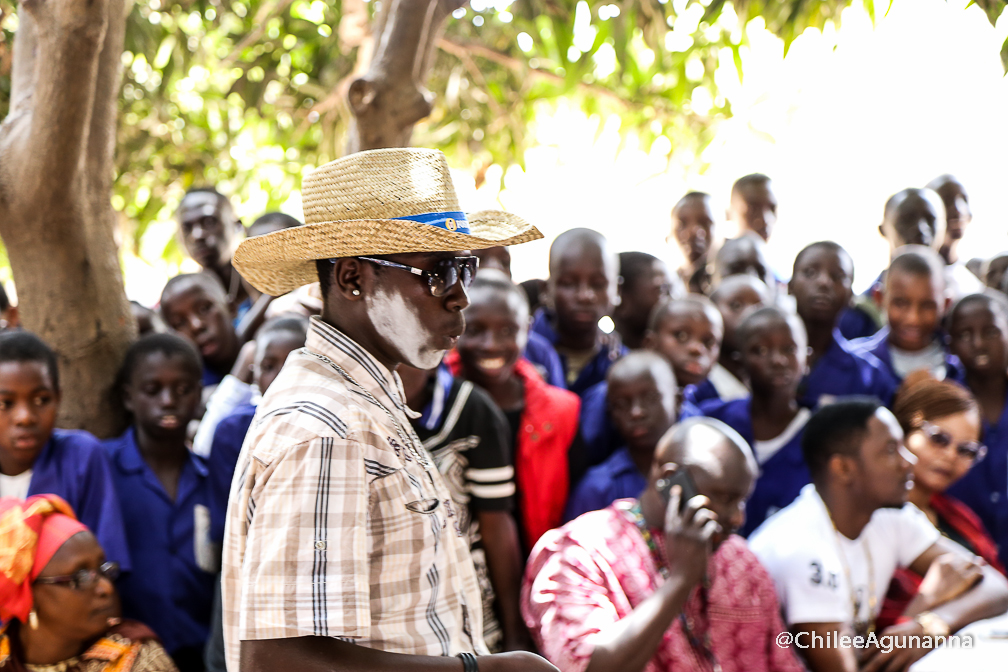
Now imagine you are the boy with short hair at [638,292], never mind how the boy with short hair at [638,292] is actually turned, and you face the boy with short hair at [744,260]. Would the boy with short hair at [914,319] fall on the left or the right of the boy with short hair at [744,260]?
right

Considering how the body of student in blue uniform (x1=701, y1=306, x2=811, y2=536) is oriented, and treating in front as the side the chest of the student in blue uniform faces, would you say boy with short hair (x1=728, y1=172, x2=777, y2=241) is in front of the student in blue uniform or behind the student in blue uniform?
behind

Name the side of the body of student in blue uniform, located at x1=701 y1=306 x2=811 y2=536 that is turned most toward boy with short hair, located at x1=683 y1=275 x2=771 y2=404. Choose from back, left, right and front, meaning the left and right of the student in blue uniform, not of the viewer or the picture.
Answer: back

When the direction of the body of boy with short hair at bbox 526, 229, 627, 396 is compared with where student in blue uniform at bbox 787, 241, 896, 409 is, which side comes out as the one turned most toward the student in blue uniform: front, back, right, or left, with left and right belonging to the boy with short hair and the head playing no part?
left

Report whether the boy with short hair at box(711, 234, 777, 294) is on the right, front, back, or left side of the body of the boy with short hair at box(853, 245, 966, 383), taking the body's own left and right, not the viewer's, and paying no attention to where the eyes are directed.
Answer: right

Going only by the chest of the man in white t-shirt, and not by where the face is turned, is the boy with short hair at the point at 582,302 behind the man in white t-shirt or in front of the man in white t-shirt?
behind
